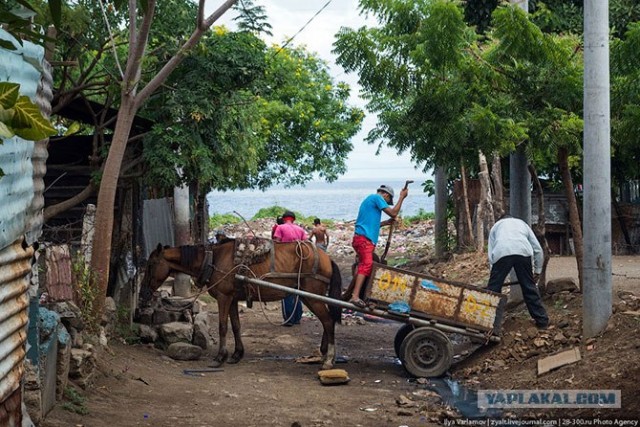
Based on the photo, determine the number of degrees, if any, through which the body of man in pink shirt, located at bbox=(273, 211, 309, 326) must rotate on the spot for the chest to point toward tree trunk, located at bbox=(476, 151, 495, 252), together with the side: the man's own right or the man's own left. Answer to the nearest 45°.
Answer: approximately 45° to the man's own right

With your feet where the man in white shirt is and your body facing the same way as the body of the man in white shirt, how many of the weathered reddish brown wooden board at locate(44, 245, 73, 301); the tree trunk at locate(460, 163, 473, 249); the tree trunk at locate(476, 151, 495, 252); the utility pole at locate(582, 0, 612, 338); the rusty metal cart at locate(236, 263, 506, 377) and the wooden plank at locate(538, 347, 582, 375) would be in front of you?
2

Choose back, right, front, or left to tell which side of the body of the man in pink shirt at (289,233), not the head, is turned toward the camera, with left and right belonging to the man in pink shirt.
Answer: back

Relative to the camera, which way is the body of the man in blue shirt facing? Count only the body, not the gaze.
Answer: to the viewer's right

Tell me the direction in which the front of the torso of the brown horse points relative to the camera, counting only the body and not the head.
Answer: to the viewer's left

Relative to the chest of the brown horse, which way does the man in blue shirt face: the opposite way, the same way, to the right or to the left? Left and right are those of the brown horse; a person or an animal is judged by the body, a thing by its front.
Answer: the opposite way

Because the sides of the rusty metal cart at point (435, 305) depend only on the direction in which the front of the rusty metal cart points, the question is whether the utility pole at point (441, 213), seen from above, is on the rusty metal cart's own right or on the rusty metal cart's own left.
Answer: on the rusty metal cart's own right

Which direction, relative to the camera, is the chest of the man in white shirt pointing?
away from the camera

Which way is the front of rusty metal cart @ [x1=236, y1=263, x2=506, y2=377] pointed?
to the viewer's left

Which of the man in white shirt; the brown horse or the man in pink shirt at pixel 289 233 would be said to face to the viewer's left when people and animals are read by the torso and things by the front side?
the brown horse

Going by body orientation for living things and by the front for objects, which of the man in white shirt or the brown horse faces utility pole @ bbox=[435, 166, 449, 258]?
the man in white shirt

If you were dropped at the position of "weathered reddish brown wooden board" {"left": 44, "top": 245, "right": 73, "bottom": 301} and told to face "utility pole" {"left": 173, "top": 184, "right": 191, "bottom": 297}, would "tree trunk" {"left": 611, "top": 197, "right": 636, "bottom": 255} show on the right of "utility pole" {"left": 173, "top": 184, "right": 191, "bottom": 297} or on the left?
right
